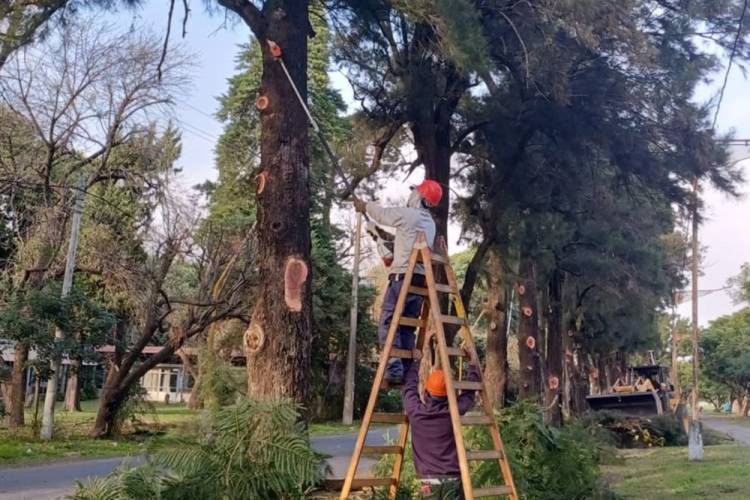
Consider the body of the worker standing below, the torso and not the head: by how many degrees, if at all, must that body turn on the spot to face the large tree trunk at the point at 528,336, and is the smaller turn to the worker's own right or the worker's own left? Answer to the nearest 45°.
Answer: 0° — they already face it

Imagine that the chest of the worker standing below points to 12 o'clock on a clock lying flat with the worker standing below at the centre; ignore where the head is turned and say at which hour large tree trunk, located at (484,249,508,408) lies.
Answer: The large tree trunk is roughly at 12 o'clock from the worker standing below.

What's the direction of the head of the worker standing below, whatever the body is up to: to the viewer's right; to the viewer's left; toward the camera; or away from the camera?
away from the camera

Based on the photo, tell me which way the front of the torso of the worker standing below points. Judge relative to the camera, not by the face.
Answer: away from the camera

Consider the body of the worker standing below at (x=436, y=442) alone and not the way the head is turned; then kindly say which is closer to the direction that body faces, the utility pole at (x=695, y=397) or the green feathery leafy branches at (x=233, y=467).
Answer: the utility pole

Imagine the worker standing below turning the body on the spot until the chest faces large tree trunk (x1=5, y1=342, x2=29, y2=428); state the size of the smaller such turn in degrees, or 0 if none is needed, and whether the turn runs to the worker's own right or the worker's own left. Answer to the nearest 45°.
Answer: approximately 45° to the worker's own left
